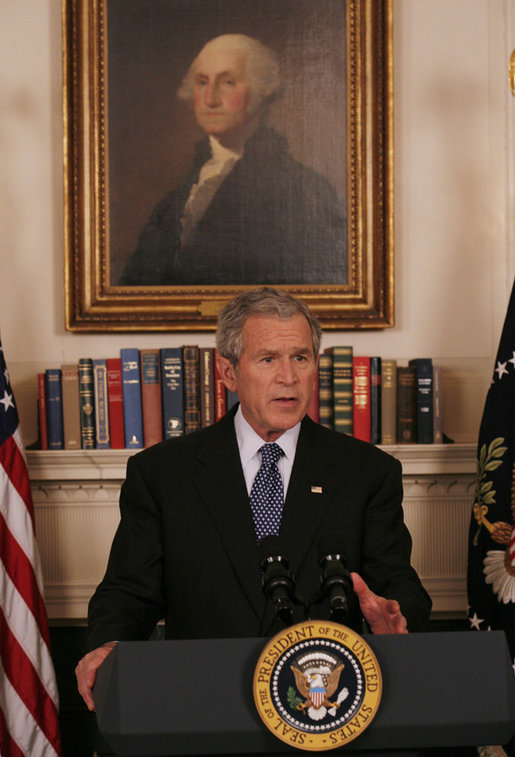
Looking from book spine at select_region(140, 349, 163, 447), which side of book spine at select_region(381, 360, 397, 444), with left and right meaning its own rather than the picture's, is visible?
right

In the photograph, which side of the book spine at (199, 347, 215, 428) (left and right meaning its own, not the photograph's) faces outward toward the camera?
front

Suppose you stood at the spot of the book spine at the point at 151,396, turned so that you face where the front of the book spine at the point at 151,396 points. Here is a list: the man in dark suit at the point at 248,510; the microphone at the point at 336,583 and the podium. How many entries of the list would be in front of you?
3

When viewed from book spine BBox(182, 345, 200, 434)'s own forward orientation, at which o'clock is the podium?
The podium is roughly at 12 o'clock from the book spine.

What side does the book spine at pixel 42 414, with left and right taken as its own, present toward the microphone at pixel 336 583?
front

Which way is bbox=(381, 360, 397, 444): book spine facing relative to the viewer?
toward the camera

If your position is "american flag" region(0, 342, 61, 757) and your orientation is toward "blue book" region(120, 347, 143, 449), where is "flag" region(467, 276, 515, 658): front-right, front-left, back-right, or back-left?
front-right

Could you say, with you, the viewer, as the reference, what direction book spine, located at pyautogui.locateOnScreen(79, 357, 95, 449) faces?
facing the viewer

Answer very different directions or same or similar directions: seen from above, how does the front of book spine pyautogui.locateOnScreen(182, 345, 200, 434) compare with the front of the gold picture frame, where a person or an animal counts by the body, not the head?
same or similar directions
